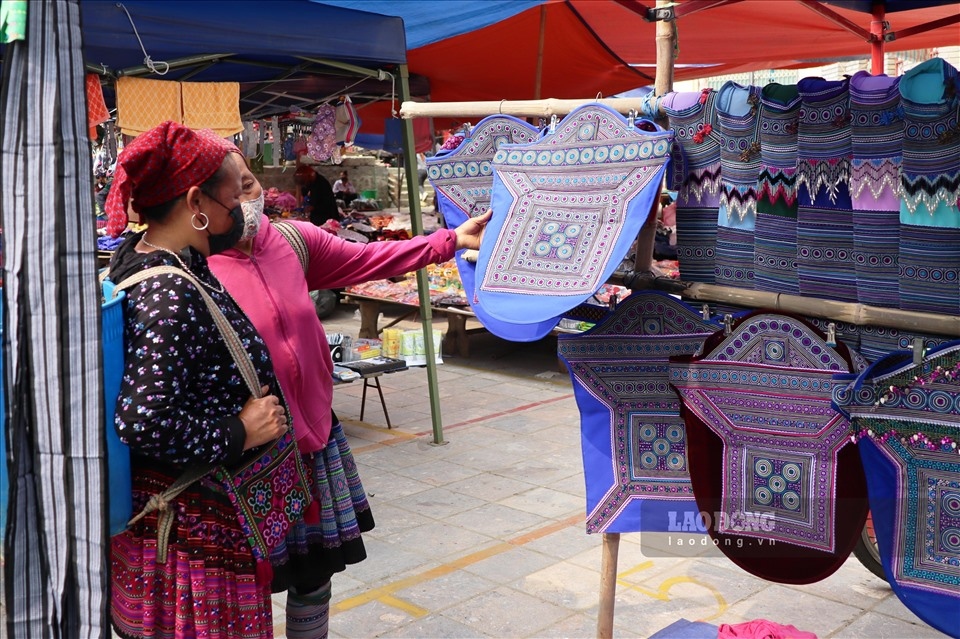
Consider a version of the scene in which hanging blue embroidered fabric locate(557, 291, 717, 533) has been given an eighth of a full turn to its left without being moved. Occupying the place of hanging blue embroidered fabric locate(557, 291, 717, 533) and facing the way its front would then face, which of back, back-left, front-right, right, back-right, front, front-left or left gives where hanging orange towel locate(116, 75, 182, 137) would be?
back

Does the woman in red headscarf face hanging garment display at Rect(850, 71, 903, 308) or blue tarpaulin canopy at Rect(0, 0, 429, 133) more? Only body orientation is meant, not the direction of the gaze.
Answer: the hanging garment display

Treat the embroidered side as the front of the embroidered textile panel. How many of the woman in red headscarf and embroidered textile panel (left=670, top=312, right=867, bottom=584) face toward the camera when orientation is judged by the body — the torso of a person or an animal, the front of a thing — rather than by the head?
1

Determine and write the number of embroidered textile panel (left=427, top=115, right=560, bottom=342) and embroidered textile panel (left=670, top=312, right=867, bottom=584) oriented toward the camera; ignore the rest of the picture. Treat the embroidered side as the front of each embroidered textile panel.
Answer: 2

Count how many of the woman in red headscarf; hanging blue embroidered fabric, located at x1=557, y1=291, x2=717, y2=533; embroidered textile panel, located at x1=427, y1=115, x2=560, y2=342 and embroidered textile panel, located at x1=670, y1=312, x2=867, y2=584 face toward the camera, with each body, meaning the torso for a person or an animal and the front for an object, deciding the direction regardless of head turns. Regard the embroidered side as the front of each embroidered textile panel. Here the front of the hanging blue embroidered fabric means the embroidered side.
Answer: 3

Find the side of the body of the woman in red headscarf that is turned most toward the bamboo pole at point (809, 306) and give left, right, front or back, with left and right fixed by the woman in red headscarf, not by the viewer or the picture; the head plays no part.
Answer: front

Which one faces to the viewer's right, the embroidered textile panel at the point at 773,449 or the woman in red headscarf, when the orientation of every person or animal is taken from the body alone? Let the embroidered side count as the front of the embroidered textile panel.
the woman in red headscarf

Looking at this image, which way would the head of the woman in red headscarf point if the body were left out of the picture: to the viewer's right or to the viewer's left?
to the viewer's right

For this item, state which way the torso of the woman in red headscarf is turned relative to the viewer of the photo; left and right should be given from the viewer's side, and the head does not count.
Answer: facing to the right of the viewer
